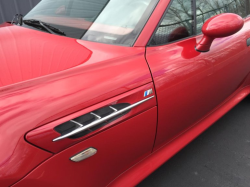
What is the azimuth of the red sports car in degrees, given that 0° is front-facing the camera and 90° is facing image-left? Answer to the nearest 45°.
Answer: approximately 45°
